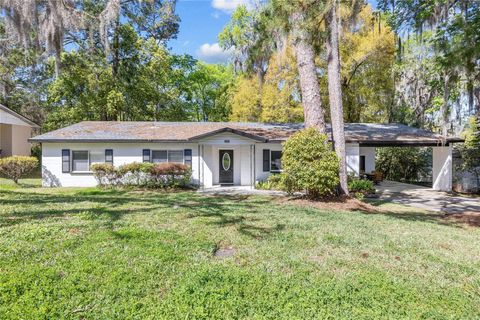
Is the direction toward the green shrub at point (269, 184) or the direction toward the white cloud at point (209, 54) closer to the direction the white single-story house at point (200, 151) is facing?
the green shrub

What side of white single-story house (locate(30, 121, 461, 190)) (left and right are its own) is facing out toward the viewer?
front

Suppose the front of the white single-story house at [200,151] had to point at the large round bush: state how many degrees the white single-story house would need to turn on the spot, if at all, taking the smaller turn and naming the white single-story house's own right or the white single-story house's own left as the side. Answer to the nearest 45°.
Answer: approximately 45° to the white single-story house's own left

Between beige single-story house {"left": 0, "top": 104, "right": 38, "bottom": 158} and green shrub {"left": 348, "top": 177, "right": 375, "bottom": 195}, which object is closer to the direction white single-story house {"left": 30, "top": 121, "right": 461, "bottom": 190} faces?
the green shrub

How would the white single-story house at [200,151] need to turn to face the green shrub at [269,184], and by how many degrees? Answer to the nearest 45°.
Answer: approximately 90° to its left

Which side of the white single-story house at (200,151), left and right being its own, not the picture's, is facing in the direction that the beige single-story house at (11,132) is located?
right

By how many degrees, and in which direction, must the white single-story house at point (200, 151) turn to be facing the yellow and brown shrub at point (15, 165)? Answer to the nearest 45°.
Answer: approximately 90° to its right

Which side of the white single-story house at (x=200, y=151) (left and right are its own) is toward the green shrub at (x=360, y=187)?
left

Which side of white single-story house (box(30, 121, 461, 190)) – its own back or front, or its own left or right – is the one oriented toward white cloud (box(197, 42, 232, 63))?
back

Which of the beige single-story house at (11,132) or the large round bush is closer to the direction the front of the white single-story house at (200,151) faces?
the large round bush

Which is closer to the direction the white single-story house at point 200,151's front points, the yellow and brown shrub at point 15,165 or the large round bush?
the large round bush
